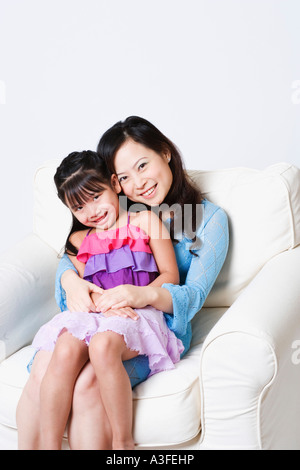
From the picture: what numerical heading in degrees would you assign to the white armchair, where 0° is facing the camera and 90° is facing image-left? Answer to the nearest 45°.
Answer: approximately 45°

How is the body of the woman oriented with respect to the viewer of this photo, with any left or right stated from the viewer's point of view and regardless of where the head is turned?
facing the viewer and to the left of the viewer
